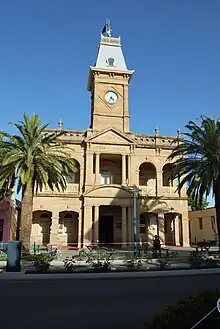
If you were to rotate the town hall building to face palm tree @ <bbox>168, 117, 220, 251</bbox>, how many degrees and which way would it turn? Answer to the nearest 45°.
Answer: approximately 45° to its left

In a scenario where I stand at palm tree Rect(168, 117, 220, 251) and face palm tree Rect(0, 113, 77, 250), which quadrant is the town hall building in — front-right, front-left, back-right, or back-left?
front-right

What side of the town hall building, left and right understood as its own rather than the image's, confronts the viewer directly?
front

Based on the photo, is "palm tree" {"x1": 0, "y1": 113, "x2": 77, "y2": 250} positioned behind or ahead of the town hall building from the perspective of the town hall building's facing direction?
ahead
